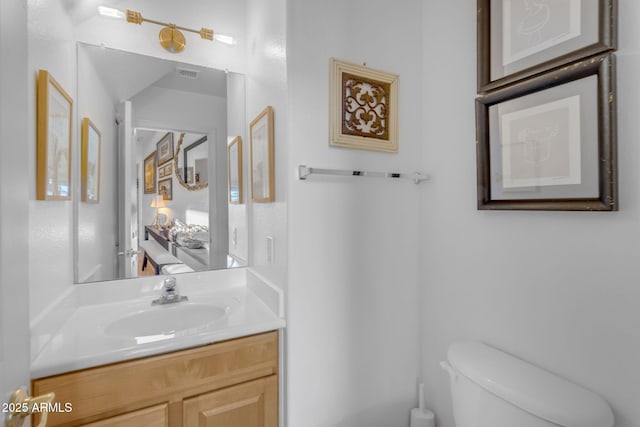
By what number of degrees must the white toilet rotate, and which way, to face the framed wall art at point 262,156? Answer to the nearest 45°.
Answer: approximately 45° to its right

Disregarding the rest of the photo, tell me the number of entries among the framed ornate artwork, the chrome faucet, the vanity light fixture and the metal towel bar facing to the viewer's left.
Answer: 0

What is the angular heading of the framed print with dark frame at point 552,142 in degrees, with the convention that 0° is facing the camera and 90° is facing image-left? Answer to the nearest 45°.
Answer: approximately 45°

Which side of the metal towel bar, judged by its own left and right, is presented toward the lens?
front

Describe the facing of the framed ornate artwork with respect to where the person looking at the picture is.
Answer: facing the viewer and to the right of the viewer

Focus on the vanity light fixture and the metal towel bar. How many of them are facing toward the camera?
2
